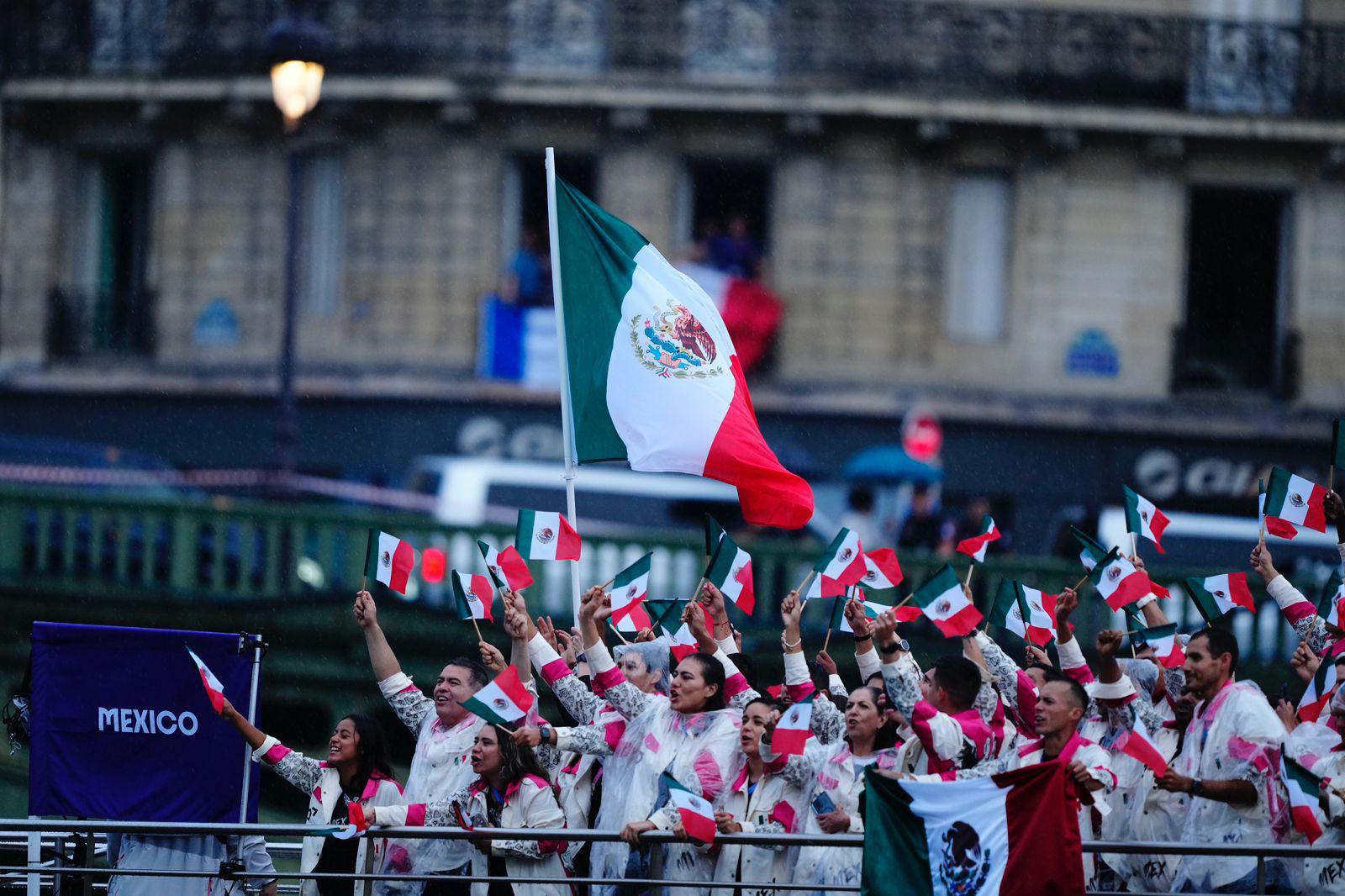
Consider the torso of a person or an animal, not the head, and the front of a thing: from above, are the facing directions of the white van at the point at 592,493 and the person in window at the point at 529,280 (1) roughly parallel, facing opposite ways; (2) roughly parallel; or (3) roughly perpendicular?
roughly perpendicular

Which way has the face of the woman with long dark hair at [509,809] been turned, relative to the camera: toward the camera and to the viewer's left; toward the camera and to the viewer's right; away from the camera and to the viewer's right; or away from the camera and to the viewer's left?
toward the camera and to the viewer's left

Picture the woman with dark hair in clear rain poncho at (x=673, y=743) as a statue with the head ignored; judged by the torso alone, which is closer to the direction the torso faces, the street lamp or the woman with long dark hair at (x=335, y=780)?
the woman with long dark hair

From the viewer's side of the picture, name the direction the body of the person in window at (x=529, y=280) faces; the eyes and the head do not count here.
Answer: toward the camera

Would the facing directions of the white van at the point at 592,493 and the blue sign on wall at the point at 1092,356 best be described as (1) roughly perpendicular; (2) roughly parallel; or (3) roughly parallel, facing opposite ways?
roughly perpendicular

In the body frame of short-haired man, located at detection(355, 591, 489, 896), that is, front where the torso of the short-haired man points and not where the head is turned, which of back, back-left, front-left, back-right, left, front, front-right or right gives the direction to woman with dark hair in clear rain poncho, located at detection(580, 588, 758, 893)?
back-left

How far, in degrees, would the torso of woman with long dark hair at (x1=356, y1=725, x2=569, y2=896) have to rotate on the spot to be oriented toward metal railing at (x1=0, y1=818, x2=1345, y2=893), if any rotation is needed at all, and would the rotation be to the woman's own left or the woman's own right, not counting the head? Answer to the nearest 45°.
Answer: approximately 45° to the woman's own left

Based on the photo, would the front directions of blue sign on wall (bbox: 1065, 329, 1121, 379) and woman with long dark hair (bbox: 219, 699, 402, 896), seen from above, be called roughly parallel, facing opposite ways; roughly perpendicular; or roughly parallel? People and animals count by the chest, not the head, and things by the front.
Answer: roughly parallel

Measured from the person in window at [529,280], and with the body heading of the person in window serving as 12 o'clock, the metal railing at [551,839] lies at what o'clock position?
The metal railing is roughly at 12 o'clock from the person in window.

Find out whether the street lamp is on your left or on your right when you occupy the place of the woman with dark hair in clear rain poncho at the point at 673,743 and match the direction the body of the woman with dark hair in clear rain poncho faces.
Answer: on your right

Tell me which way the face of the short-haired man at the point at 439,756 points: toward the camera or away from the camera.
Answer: toward the camera

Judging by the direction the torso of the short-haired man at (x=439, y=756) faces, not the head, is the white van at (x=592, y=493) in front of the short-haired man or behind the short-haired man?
behind

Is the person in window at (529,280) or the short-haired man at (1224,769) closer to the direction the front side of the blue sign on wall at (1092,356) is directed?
the short-haired man

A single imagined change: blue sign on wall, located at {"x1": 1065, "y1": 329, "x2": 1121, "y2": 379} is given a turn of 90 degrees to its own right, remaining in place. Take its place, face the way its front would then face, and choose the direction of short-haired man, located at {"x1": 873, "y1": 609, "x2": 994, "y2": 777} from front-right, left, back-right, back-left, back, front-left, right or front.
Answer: left

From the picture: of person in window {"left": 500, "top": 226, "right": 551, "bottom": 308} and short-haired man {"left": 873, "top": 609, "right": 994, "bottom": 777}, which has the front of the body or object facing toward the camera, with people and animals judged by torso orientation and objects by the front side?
the person in window

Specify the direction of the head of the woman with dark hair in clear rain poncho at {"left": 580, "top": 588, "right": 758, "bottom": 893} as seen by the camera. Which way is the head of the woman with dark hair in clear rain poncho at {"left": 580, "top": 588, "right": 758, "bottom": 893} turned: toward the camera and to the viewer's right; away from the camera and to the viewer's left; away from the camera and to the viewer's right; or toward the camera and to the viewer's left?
toward the camera and to the viewer's left
